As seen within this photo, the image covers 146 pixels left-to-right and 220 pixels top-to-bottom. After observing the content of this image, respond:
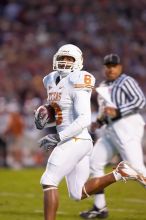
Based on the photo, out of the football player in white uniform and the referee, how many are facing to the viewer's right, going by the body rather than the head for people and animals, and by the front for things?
0

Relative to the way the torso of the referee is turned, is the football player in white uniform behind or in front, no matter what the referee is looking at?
in front

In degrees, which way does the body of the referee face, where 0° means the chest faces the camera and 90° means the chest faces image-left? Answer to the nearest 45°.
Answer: approximately 45°

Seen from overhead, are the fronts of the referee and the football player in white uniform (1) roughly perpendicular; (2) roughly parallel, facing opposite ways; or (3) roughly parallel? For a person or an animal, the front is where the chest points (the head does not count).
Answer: roughly parallel

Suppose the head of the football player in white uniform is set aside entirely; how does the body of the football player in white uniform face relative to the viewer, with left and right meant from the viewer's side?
facing the viewer and to the left of the viewer

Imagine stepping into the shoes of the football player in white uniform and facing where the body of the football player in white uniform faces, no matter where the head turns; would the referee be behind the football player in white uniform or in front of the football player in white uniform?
behind
